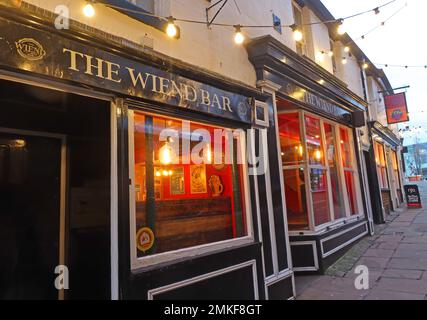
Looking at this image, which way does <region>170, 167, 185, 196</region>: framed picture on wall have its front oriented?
toward the camera

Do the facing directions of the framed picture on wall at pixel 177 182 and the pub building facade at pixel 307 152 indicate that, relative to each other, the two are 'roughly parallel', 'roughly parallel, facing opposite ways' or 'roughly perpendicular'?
roughly parallel

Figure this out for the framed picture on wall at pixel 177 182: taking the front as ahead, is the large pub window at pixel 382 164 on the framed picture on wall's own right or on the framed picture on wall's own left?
on the framed picture on wall's own left

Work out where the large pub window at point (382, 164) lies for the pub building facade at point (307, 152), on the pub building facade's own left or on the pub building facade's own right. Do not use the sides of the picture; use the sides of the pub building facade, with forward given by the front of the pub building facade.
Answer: on the pub building facade's own left

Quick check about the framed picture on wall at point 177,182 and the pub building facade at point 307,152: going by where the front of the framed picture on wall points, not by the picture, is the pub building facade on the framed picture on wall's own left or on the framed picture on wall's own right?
on the framed picture on wall's own left

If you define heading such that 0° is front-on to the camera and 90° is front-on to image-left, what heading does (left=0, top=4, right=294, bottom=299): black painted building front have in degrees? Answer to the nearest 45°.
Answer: approximately 315°

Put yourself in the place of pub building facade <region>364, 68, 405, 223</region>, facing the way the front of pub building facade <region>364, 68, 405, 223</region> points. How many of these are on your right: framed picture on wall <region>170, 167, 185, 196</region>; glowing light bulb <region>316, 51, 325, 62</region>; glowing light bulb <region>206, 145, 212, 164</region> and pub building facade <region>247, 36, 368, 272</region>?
4

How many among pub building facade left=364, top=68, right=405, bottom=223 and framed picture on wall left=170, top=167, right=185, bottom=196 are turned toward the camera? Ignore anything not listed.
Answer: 1

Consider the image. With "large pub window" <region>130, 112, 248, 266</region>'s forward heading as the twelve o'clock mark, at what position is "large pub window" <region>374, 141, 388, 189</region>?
"large pub window" <region>374, 141, 388, 189</region> is roughly at 9 o'clock from "large pub window" <region>130, 112, 248, 266</region>.

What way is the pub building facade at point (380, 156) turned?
to the viewer's right

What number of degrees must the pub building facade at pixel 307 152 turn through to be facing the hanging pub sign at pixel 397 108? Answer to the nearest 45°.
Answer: approximately 90° to its left

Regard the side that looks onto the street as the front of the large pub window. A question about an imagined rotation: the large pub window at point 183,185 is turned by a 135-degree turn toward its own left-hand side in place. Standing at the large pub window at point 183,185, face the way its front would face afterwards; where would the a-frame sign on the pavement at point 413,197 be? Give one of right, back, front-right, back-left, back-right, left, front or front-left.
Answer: front-right

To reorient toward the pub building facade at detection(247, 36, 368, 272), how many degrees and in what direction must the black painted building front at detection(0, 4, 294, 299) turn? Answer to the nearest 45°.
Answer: approximately 90° to its left
